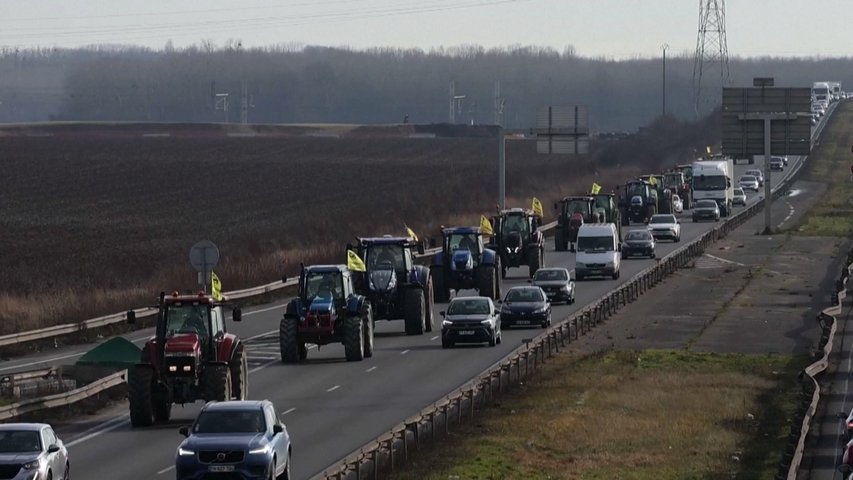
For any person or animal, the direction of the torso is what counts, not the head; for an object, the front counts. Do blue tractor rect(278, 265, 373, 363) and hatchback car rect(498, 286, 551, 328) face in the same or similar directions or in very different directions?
same or similar directions

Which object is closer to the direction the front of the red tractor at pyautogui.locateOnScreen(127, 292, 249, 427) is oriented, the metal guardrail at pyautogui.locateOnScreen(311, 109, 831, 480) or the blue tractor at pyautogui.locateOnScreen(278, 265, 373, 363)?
the metal guardrail

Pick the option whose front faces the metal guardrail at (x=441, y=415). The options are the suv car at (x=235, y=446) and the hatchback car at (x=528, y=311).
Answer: the hatchback car at (x=528, y=311)

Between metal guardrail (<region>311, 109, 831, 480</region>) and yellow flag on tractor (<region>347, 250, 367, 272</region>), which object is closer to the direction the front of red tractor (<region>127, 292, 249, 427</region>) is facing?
the metal guardrail

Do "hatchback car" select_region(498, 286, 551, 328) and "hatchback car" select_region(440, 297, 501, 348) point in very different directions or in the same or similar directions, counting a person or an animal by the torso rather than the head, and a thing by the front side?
same or similar directions

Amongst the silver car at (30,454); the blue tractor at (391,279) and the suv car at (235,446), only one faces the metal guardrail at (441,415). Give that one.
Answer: the blue tractor

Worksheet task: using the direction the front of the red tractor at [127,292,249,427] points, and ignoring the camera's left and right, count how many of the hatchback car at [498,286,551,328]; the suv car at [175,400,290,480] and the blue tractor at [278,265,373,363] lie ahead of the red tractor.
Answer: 1

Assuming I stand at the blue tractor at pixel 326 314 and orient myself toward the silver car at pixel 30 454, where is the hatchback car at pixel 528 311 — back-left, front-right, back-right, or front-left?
back-left

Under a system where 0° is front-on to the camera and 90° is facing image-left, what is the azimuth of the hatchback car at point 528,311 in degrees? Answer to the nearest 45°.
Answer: approximately 0°

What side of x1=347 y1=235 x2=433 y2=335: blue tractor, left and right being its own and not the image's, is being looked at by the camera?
front

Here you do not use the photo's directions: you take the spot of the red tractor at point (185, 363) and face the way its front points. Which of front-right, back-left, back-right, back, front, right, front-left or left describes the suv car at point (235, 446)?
front

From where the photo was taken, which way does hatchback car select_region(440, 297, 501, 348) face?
toward the camera

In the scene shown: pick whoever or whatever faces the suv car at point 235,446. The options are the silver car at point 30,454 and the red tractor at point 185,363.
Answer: the red tractor
